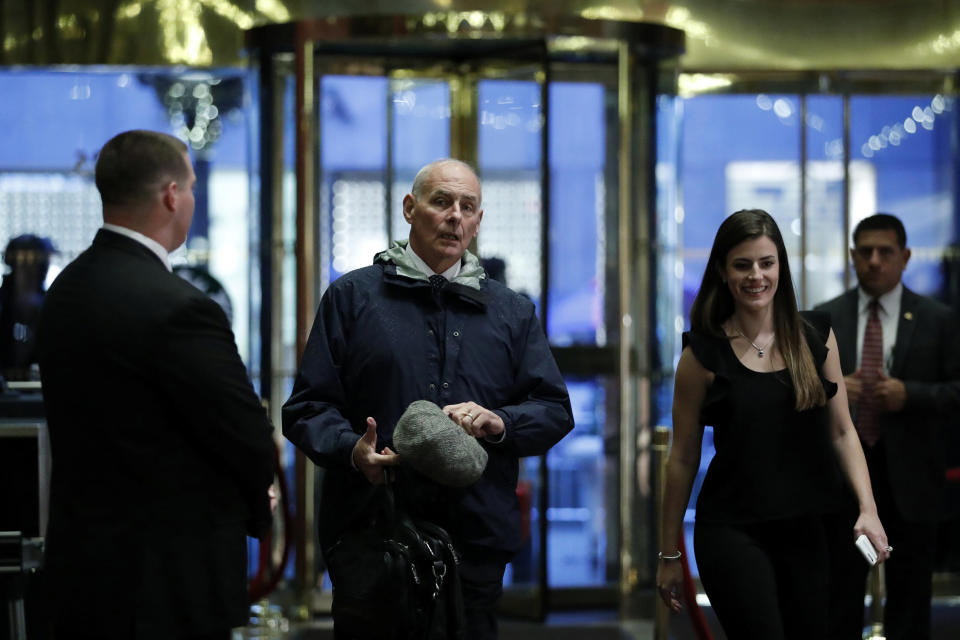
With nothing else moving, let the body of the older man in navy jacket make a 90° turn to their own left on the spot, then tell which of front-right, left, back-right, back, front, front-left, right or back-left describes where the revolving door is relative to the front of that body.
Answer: left

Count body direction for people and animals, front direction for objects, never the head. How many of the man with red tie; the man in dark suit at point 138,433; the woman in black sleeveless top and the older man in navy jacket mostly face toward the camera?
3

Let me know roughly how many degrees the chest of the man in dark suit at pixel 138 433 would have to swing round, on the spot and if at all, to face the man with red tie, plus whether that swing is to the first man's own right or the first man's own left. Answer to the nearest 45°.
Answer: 0° — they already face them

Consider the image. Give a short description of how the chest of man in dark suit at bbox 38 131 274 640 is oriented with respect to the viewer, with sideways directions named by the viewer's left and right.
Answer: facing away from the viewer and to the right of the viewer

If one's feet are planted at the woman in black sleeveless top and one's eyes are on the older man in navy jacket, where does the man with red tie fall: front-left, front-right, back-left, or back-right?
back-right

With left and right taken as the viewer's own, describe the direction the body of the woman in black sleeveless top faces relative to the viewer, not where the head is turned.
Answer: facing the viewer

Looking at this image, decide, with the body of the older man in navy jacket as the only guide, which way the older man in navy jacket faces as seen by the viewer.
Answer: toward the camera

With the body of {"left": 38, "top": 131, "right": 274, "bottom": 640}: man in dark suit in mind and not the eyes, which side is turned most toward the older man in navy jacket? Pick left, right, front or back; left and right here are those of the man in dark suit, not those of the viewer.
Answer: front

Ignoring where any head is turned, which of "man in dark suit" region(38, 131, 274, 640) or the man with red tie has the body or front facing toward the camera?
the man with red tie

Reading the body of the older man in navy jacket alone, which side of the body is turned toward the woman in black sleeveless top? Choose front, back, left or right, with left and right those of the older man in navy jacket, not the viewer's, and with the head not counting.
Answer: left

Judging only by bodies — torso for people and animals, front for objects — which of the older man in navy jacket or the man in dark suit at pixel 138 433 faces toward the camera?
the older man in navy jacket
